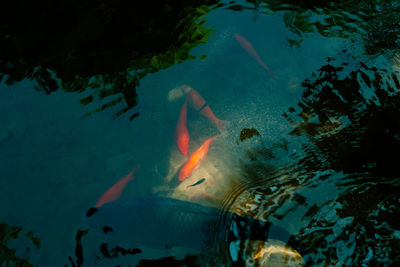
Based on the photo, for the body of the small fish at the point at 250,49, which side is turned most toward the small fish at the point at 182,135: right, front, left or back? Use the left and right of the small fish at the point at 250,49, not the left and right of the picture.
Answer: left

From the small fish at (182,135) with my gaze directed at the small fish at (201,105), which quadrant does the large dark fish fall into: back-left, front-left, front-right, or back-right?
back-right

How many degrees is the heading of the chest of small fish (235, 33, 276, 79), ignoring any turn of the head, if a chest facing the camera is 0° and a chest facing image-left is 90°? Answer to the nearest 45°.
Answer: approximately 135°

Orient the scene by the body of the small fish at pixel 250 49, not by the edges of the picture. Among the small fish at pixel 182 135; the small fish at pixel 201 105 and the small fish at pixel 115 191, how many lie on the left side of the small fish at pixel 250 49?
3

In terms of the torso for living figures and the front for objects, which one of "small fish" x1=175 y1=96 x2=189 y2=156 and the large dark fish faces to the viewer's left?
the large dark fish

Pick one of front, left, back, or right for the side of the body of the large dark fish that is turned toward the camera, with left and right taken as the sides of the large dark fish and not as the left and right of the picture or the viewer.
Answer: left

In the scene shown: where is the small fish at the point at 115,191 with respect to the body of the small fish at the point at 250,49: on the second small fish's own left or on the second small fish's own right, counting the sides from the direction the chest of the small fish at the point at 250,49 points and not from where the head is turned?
on the second small fish's own left
